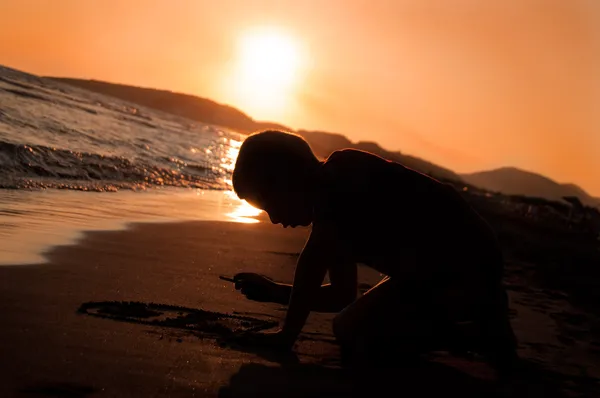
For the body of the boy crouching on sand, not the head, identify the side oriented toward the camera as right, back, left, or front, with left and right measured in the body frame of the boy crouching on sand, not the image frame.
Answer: left

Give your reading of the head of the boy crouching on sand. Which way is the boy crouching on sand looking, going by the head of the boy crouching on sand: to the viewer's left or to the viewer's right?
to the viewer's left
